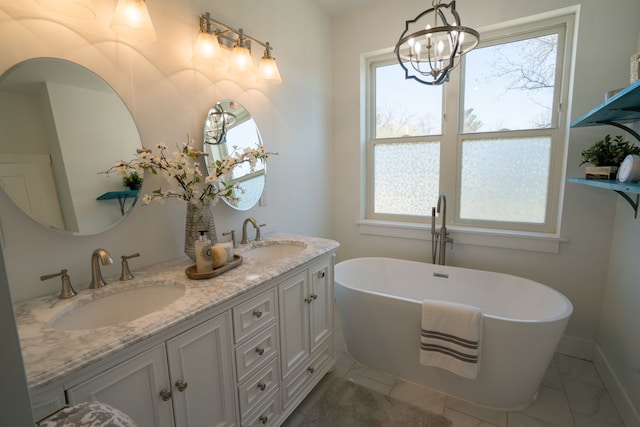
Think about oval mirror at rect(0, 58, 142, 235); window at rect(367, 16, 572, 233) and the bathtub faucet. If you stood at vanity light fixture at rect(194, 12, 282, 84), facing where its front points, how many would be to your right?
1

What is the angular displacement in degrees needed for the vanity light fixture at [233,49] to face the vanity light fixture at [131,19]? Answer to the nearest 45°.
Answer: approximately 90° to its right

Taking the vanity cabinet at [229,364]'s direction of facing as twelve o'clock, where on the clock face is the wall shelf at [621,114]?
The wall shelf is roughly at 11 o'clock from the vanity cabinet.

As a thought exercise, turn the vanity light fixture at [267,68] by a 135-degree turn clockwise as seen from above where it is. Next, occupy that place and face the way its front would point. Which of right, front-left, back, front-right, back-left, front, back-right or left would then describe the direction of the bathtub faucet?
back

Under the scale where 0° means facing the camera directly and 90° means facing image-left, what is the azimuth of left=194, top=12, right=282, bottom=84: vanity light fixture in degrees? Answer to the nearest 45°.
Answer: approximately 315°

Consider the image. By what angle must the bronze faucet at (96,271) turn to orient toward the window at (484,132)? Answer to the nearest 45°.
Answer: approximately 45° to its left

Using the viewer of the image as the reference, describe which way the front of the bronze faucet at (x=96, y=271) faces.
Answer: facing the viewer and to the right of the viewer

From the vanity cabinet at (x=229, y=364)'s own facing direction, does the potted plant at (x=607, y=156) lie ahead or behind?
ahead

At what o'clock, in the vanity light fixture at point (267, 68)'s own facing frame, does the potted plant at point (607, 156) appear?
The potted plant is roughly at 11 o'clock from the vanity light fixture.

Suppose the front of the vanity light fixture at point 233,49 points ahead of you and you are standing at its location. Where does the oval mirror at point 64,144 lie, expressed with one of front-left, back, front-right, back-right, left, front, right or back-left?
right

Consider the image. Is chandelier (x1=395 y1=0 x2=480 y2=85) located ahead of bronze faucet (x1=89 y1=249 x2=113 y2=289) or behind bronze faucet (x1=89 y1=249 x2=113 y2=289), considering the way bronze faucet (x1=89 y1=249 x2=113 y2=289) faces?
ahead
